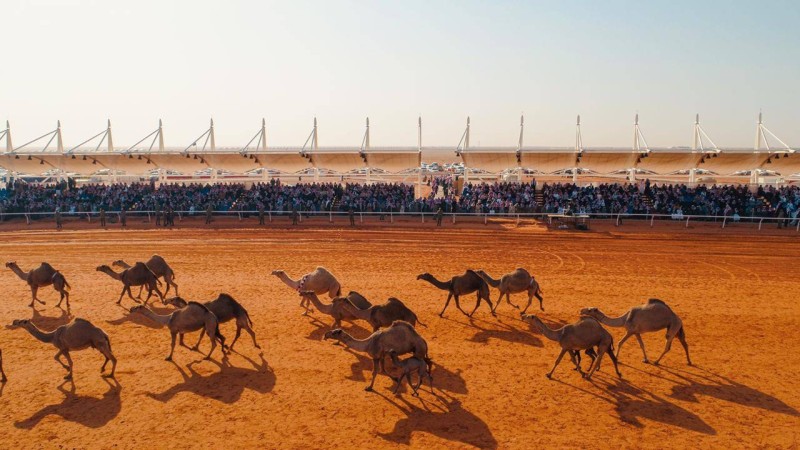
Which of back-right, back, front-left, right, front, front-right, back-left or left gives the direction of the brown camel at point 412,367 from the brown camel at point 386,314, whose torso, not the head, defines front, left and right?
left

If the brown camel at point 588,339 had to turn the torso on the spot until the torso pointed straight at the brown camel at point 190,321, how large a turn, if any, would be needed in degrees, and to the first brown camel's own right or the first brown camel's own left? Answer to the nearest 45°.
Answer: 0° — it already faces it

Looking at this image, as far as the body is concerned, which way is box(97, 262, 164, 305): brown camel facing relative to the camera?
to the viewer's left

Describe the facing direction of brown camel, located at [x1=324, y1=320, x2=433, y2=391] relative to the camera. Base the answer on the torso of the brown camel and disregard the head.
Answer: to the viewer's left

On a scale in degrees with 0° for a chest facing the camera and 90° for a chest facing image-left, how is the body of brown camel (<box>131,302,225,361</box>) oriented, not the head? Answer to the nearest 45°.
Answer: approximately 90°

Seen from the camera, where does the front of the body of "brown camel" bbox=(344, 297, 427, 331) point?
to the viewer's left

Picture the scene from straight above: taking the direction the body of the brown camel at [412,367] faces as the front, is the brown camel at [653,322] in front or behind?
behind

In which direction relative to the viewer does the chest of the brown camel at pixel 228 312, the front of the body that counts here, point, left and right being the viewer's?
facing to the left of the viewer

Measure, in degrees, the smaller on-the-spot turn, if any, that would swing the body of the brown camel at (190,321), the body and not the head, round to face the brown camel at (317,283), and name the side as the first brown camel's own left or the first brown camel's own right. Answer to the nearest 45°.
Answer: approximately 135° to the first brown camel's own right

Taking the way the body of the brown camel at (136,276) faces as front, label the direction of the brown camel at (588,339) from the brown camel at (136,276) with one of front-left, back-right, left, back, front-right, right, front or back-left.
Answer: back-left

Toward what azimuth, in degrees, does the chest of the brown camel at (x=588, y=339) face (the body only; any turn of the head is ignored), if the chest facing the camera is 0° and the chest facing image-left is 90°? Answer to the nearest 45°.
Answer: approximately 90°

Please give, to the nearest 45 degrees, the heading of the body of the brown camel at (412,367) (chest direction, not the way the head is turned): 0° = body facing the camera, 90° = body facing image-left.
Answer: approximately 90°

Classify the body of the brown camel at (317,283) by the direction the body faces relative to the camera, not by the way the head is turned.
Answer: to the viewer's left

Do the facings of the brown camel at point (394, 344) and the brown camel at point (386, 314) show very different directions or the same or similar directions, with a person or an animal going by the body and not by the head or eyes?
same or similar directions
